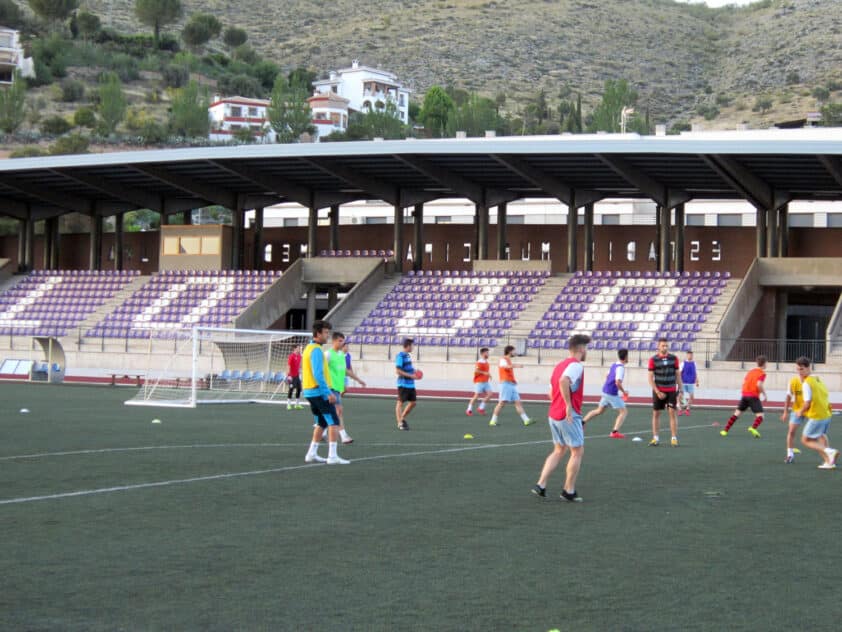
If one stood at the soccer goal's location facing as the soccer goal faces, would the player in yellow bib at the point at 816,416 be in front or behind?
in front

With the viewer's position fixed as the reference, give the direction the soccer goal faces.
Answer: facing the viewer and to the right of the viewer

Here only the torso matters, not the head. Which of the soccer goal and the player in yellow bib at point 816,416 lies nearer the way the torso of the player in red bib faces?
the player in yellow bib

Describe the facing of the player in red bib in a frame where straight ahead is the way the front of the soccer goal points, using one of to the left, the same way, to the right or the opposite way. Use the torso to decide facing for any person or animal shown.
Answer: to the left

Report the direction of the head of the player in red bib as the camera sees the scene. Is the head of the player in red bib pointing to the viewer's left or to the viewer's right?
to the viewer's right

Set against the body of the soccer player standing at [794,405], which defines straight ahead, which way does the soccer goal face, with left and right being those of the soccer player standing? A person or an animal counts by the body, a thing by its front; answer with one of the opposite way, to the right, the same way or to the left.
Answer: the opposite way

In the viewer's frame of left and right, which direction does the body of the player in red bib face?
facing away from the viewer and to the right of the viewer
